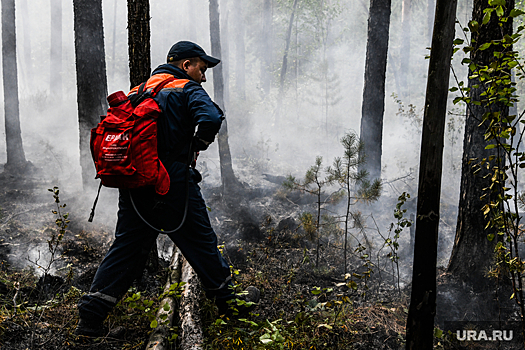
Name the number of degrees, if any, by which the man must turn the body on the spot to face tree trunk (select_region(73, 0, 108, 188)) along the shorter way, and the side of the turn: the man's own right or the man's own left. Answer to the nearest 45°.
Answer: approximately 90° to the man's own left

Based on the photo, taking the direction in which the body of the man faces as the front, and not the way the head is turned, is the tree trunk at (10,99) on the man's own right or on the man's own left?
on the man's own left

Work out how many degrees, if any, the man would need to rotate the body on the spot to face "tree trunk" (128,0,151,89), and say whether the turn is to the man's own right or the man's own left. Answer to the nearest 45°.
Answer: approximately 90° to the man's own left

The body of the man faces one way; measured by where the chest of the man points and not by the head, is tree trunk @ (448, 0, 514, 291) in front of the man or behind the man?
in front

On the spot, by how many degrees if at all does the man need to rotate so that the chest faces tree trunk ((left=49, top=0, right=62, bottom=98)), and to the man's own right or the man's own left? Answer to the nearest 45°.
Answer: approximately 90° to the man's own left

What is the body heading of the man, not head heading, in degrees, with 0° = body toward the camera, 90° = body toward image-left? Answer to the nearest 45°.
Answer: approximately 270°

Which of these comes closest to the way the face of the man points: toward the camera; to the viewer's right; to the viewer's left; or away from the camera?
to the viewer's right

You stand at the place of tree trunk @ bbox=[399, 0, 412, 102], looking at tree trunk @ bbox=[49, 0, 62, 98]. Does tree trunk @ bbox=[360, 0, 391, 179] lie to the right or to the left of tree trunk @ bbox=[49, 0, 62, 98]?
left
